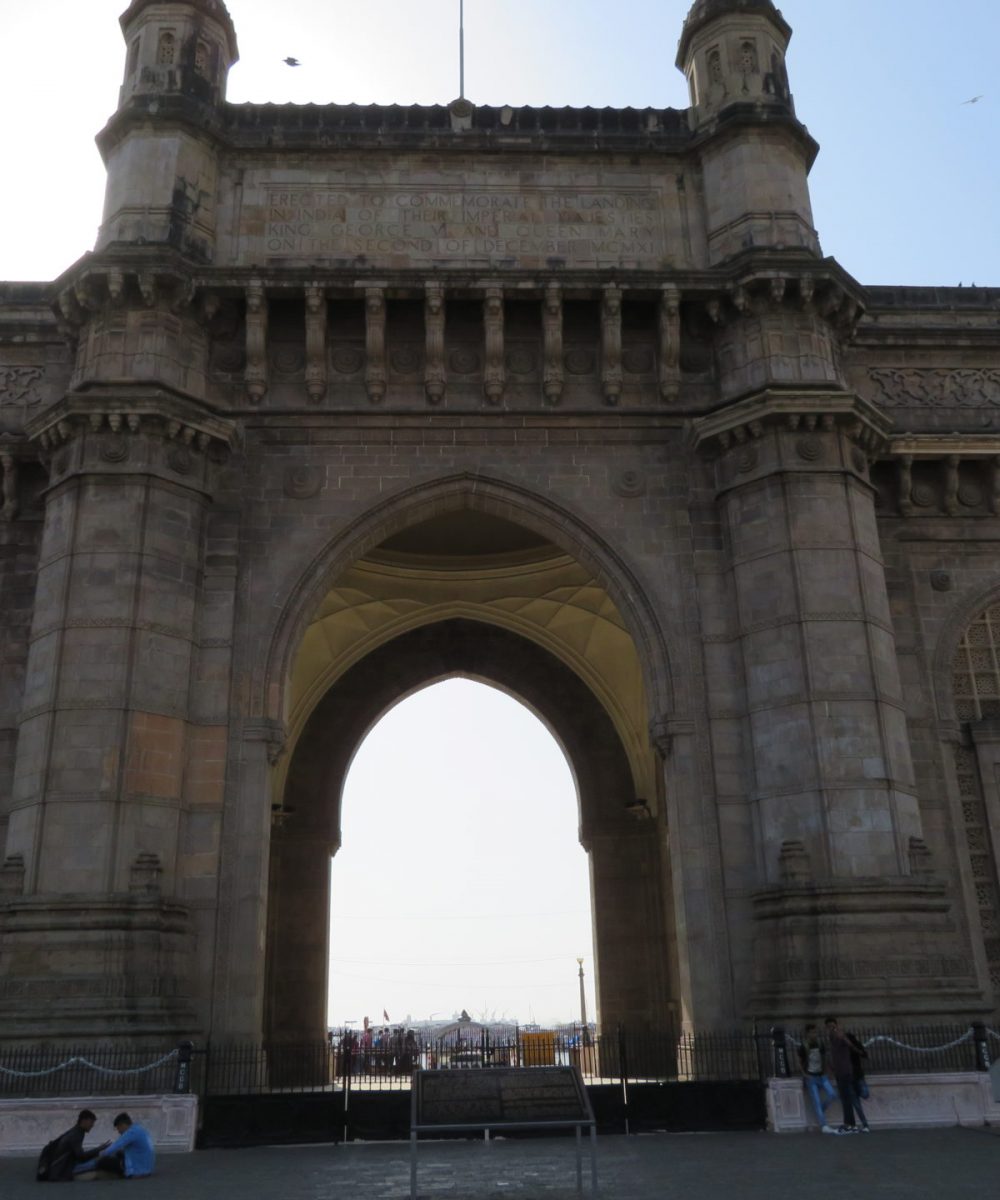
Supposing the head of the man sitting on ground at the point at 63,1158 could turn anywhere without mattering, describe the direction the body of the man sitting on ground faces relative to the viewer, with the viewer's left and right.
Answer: facing to the right of the viewer

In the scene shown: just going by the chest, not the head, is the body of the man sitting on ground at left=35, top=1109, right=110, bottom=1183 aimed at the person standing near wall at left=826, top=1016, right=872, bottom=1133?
yes

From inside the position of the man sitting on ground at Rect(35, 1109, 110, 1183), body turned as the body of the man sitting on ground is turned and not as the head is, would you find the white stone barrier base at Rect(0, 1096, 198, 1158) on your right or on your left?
on your left

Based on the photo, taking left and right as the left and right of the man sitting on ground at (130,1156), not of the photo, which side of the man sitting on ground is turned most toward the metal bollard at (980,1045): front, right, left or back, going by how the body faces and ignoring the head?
back

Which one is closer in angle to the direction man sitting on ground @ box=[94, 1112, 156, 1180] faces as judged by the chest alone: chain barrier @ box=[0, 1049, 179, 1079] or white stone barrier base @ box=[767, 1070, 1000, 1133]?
the chain barrier

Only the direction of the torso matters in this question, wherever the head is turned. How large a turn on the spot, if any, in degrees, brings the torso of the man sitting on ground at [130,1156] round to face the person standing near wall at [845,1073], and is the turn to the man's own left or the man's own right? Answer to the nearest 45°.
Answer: approximately 180°

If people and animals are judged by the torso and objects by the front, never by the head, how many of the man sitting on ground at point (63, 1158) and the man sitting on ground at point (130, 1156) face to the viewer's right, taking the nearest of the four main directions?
1

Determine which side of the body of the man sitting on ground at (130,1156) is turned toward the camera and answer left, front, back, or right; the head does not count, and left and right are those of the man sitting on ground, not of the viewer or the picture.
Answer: left

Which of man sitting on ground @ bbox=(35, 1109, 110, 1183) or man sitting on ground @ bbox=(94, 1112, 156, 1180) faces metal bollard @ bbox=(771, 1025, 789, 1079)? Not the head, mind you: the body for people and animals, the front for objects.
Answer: man sitting on ground @ bbox=(35, 1109, 110, 1183)

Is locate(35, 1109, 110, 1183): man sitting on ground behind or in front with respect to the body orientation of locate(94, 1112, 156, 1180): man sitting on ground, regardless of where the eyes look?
in front

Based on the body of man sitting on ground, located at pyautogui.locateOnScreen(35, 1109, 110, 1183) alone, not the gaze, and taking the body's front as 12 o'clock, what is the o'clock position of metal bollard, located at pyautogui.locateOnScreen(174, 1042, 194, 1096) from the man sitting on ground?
The metal bollard is roughly at 10 o'clock from the man sitting on ground.

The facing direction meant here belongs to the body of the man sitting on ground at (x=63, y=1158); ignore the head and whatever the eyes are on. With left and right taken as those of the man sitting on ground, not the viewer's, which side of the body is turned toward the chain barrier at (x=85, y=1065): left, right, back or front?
left

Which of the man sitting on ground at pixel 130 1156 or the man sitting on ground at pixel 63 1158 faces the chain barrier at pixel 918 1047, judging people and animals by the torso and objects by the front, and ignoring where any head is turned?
the man sitting on ground at pixel 63 1158

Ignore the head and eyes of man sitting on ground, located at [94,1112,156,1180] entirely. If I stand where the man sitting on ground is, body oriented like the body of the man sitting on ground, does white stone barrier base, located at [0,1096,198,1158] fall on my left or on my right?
on my right

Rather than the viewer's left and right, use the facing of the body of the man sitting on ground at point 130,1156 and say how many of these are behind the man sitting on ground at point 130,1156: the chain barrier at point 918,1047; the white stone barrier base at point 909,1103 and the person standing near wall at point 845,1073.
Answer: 3
